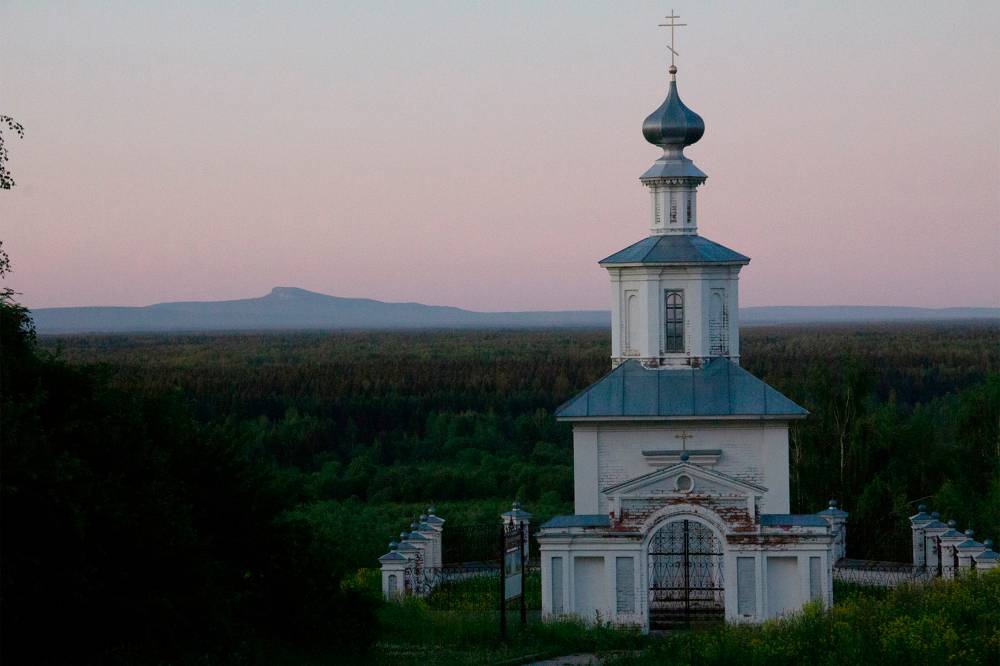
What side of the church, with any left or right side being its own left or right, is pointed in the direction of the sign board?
right

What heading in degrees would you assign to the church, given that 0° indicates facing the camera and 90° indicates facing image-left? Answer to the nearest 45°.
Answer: approximately 0°

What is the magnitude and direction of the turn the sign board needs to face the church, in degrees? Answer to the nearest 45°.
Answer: approximately 135° to its left
